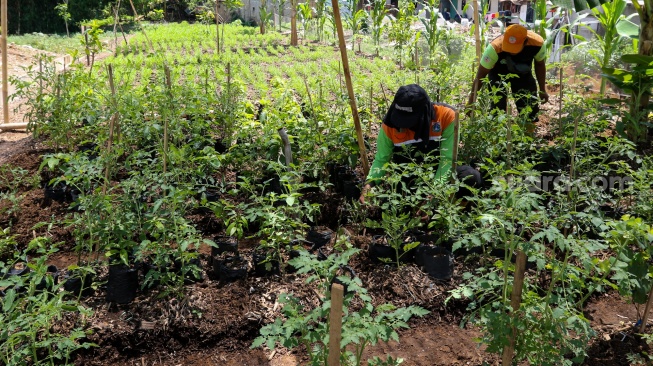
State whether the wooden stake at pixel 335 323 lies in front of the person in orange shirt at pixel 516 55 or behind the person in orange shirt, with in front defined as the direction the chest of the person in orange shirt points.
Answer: in front

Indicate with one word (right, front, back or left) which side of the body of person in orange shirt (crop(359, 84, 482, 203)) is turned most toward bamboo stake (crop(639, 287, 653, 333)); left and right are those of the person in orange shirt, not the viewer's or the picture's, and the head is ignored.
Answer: left

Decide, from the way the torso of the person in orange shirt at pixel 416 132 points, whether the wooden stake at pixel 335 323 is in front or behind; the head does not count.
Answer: in front

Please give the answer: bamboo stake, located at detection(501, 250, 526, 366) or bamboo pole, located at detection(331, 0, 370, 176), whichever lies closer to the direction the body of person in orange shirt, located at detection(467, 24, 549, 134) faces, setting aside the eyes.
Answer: the bamboo stake

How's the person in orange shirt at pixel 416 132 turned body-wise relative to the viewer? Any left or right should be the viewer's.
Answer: facing the viewer and to the left of the viewer

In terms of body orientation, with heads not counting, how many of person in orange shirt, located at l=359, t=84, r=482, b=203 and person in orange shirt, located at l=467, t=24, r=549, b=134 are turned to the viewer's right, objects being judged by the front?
0
